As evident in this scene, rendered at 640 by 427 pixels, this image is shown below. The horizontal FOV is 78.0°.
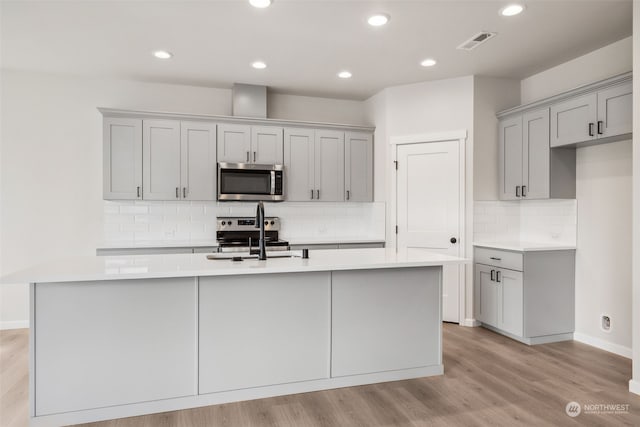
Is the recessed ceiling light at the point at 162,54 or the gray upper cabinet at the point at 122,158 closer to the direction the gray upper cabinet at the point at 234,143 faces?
the recessed ceiling light

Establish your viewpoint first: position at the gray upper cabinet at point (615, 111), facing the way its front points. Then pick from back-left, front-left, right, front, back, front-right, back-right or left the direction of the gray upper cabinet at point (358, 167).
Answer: front-right

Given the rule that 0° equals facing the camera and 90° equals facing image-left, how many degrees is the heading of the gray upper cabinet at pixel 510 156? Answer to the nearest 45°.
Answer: approximately 45°

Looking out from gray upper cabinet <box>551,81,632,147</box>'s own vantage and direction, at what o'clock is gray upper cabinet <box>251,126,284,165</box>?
gray upper cabinet <box>251,126,284,165</box> is roughly at 1 o'clock from gray upper cabinet <box>551,81,632,147</box>.

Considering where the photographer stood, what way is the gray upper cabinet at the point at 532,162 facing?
facing the viewer and to the left of the viewer

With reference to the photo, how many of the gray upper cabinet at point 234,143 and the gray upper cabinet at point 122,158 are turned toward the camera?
2

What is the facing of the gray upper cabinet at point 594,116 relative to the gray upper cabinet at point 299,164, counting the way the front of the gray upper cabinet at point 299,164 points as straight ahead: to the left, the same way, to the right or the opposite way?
to the right

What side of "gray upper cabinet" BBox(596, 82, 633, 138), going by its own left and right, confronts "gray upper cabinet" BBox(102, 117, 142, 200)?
front

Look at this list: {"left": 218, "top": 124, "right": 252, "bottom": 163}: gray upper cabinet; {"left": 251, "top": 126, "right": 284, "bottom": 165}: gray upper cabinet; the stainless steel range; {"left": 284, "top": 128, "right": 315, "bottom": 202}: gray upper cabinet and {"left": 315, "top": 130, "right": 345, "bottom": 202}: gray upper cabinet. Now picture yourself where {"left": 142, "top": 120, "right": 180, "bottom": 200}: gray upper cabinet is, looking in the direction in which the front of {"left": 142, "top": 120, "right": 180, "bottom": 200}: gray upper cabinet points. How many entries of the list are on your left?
5

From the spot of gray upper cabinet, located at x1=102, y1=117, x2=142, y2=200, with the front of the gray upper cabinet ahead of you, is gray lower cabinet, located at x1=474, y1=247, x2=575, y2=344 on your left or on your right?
on your left

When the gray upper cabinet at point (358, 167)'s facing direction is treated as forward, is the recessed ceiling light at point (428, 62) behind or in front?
in front

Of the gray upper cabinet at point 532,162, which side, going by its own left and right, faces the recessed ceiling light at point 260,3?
front
